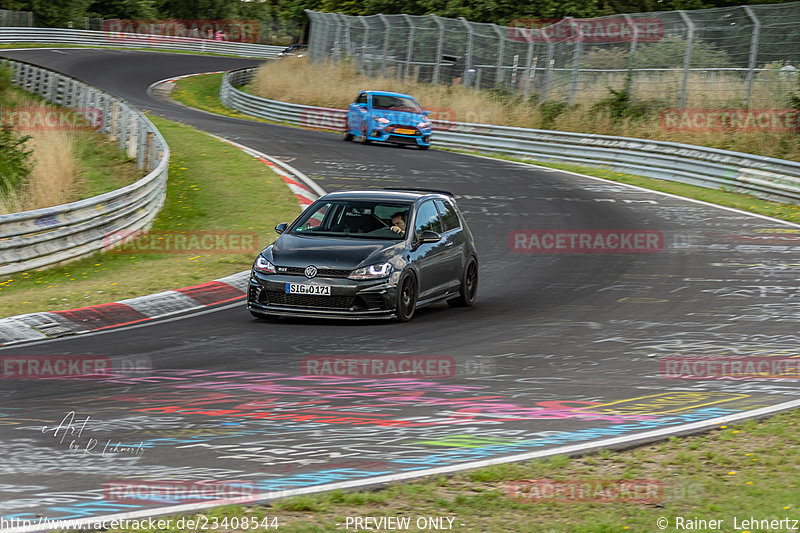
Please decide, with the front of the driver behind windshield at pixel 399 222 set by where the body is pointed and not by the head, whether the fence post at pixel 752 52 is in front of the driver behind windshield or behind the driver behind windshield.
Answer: behind

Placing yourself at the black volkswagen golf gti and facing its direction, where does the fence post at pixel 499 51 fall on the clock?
The fence post is roughly at 5 o'clock from the black volkswagen golf gti.

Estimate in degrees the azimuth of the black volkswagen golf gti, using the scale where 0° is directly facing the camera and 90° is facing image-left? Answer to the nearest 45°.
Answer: approximately 45°

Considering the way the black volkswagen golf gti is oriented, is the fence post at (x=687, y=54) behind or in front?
behind

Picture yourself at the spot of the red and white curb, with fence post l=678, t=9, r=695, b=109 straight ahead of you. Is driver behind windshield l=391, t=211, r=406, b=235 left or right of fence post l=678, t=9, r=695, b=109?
right

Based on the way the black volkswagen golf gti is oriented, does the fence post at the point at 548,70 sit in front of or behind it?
behind

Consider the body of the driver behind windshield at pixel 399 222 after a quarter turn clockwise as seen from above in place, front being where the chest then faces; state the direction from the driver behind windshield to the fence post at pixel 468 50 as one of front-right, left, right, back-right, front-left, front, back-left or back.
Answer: front-right

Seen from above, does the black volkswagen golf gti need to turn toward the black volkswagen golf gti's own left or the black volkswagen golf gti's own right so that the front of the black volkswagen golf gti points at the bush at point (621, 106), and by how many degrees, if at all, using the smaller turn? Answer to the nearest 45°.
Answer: approximately 135° to the black volkswagen golf gti's own right

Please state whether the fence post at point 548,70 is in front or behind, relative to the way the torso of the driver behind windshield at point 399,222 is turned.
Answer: behind

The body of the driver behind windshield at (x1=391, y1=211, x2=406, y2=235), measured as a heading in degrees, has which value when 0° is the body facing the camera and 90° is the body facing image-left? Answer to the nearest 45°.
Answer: approximately 45°

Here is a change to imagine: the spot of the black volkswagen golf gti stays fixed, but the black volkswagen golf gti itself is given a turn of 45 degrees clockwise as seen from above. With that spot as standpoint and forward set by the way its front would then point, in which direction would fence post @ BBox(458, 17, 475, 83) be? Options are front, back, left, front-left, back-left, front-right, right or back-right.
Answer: right
